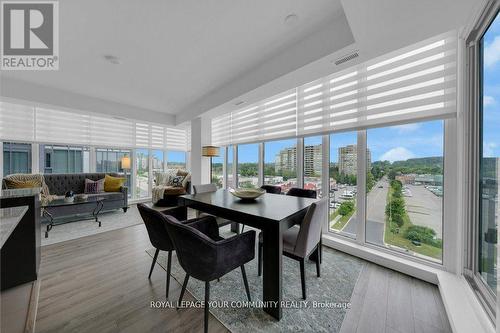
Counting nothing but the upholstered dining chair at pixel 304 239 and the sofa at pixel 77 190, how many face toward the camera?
1

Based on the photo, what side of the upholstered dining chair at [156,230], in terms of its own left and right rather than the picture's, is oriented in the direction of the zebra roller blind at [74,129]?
left

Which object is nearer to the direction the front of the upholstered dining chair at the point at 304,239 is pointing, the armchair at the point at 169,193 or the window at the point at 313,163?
the armchair

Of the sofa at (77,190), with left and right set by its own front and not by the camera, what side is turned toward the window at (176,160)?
left

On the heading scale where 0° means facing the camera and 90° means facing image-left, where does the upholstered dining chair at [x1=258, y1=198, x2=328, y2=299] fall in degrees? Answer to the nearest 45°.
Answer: approximately 135°

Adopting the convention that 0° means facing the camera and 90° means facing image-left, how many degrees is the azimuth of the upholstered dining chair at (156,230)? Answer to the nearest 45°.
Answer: approximately 225°

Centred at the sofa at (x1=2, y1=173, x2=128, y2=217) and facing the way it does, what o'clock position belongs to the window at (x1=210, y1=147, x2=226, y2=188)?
The window is roughly at 10 o'clock from the sofa.

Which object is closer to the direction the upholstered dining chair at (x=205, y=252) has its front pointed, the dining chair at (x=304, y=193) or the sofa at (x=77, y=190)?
the dining chair

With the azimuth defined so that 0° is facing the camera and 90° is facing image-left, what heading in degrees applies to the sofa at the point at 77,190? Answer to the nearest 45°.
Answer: approximately 0°
